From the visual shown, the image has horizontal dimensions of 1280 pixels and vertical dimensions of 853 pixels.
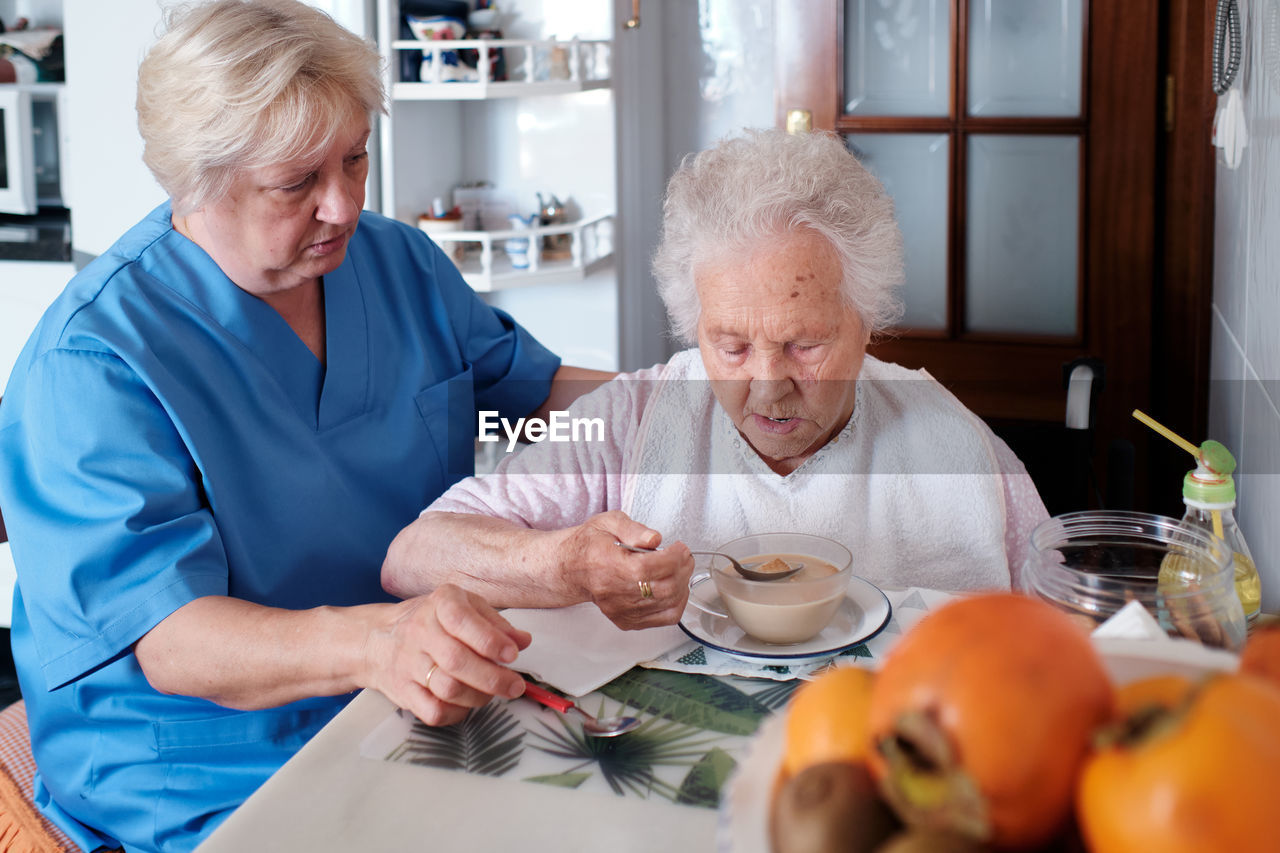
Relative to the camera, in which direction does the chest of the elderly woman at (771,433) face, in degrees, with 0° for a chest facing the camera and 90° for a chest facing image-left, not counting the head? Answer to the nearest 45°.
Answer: approximately 0°

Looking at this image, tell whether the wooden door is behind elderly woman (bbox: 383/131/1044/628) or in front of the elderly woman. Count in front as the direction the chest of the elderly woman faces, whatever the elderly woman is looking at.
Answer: behind

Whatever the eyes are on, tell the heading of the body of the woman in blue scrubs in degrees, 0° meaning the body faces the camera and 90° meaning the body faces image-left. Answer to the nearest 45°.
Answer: approximately 315°

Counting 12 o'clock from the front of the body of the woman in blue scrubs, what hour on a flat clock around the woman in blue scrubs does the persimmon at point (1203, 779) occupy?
The persimmon is roughly at 1 o'clock from the woman in blue scrubs.

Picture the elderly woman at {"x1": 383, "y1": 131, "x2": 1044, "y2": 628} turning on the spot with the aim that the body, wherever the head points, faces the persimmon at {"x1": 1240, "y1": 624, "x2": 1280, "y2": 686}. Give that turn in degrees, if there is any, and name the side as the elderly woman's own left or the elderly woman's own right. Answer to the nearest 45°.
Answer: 0° — they already face it

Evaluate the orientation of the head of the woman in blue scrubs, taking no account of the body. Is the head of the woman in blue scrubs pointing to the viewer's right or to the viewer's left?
to the viewer's right
